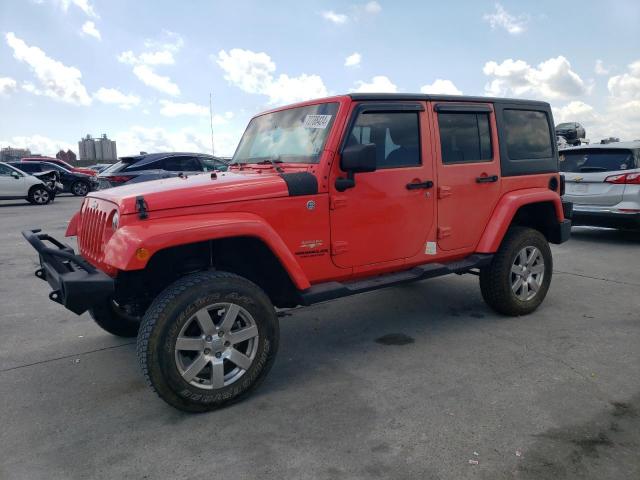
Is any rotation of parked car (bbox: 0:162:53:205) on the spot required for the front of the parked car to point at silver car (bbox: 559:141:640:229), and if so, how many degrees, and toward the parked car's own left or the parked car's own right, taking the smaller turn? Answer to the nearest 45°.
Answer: approximately 45° to the parked car's own right

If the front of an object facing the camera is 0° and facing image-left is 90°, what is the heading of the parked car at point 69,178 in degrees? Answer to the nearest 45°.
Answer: approximately 270°

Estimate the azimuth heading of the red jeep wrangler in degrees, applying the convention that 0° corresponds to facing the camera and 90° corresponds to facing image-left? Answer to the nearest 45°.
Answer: approximately 45°

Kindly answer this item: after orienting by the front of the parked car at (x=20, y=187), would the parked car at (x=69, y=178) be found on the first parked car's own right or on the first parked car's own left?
on the first parked car's own left

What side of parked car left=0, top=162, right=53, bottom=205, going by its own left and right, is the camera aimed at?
right

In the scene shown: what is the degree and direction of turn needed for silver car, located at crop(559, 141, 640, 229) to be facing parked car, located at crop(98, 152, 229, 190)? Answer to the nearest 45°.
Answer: approximately 135° to its left

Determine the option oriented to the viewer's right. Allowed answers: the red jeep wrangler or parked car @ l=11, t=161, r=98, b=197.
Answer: the parked car

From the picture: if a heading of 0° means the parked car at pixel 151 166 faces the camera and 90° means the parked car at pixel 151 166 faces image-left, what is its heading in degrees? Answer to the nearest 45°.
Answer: approximately 225°

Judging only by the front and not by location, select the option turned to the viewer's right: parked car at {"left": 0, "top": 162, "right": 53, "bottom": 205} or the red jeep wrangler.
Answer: the parked car
